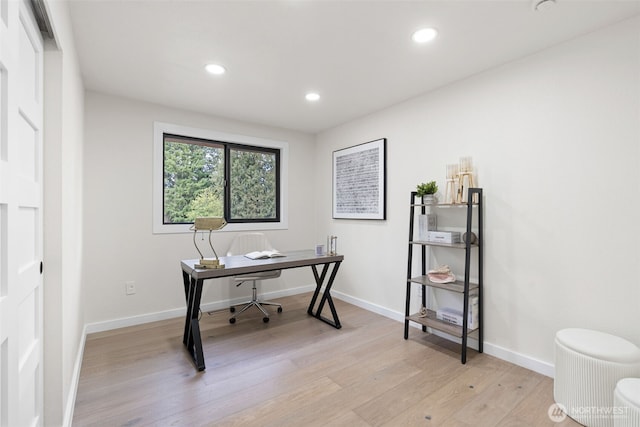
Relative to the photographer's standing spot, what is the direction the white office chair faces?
facing the viewer and to the right of the viewer

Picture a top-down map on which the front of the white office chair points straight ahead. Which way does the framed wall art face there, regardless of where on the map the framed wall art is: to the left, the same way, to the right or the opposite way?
to the right

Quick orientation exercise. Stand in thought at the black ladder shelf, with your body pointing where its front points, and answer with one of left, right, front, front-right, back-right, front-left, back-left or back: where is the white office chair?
front-right

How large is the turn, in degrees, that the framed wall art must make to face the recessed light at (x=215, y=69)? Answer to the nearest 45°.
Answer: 0° — it already faces it

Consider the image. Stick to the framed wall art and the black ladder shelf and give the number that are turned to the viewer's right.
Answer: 0

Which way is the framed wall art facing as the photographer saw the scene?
facing the viewer and to the left of the viewer

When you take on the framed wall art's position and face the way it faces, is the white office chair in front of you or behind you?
in front

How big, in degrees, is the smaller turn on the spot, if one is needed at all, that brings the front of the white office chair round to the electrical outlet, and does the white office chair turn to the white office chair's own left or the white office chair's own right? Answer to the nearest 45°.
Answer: approximately 135° to the white office chair's own right

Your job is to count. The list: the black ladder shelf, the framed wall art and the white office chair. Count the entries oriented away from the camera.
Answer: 0

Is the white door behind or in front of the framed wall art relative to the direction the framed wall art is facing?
in front

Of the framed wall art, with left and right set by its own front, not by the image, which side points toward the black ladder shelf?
left

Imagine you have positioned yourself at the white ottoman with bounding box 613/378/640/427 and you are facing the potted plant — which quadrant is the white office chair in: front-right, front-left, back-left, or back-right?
front-left

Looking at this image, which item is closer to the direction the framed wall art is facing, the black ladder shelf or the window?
the window

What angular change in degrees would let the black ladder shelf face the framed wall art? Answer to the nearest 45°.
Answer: approximately 90° to its right
